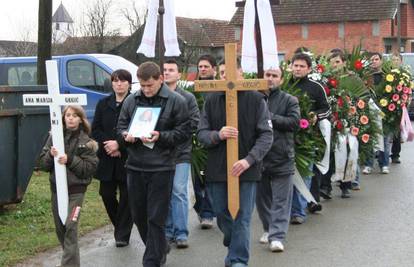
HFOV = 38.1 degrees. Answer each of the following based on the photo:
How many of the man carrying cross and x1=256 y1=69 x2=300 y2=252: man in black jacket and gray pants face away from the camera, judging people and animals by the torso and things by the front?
0

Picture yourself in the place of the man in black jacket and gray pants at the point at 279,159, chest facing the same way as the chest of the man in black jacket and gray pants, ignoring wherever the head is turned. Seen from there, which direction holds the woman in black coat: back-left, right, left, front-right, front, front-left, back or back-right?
front-right

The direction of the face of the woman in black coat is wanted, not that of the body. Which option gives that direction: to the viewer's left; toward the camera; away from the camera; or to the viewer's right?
toward the camera

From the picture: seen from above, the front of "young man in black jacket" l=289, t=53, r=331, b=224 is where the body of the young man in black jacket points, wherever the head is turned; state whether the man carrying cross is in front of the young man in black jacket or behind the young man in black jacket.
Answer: in front

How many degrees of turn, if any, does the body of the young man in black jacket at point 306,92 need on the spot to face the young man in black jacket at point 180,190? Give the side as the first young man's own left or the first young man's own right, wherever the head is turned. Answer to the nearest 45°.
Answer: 0° — they already face them

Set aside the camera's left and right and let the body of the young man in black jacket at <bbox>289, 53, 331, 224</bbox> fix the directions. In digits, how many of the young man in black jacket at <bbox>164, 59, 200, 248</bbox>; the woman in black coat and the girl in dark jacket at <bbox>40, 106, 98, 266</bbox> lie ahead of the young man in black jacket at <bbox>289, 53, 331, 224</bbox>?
3

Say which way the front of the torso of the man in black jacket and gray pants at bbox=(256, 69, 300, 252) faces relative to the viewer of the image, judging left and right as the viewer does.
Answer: facing the viewer and to the left of the viewer

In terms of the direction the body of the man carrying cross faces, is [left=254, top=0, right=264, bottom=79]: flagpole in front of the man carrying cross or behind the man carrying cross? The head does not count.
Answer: behind

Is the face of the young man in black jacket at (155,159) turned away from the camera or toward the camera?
toward the camera

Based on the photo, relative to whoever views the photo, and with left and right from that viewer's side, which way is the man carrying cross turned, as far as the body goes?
facing the viewer

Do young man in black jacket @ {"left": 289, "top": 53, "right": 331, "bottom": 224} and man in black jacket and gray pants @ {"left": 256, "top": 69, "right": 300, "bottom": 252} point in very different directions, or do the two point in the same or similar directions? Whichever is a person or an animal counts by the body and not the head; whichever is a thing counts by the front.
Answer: same or similar directions

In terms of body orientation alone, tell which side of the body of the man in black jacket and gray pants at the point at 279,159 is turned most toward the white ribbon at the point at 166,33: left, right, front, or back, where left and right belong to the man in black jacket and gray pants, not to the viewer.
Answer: right

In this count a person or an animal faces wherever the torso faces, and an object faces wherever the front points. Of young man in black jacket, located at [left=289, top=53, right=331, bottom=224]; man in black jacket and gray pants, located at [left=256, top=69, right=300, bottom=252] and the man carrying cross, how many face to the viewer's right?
0
